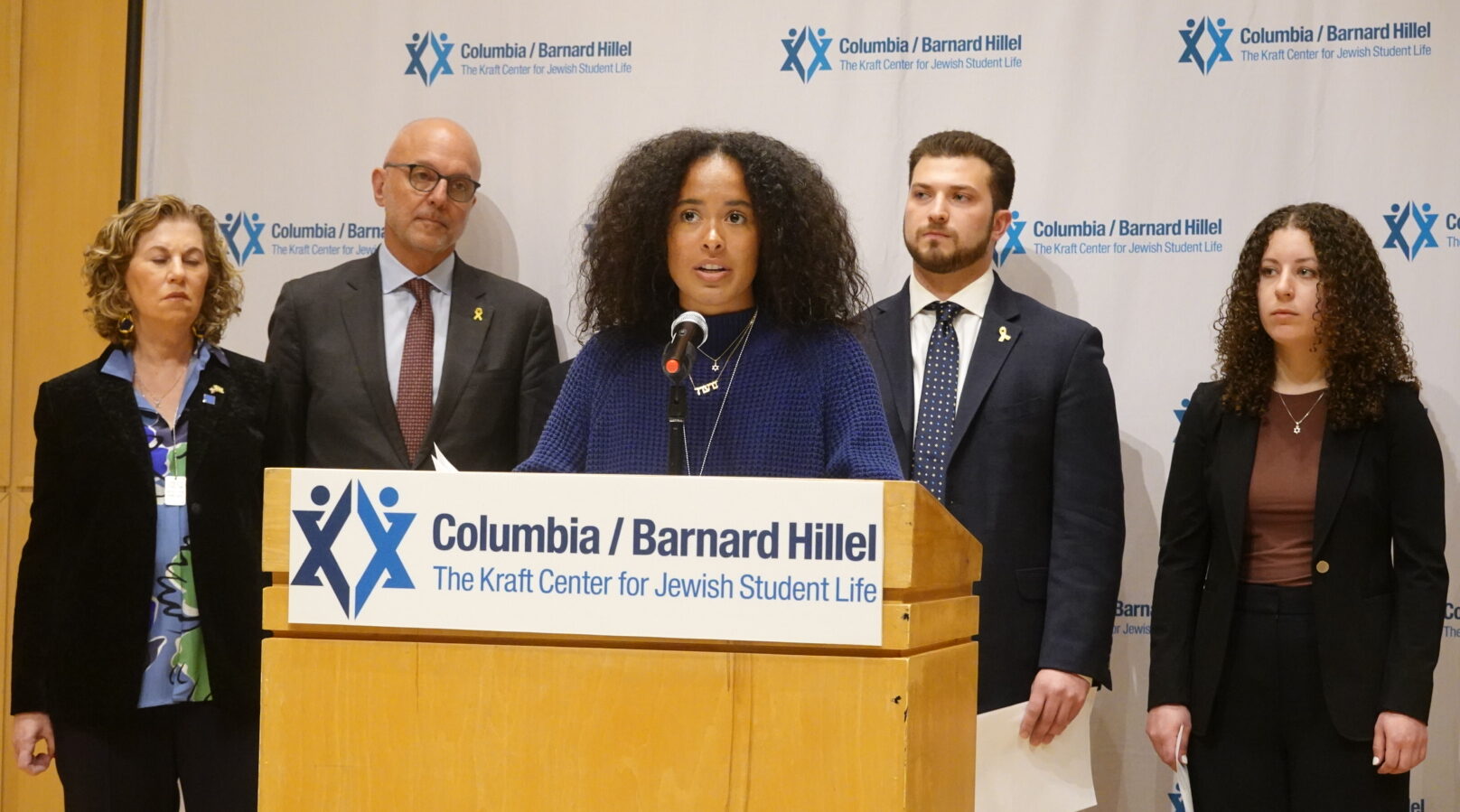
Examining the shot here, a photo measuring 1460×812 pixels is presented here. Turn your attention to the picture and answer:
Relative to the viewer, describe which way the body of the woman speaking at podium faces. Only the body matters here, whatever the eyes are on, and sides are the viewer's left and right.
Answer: facing the viewer

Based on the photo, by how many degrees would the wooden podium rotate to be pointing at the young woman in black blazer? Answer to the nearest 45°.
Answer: approximately 135° to its left

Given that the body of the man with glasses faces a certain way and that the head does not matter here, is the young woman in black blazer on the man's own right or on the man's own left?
on the man's own left

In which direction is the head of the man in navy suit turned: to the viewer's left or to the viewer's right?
to the viewer's left

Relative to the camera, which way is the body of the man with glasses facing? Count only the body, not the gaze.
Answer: toward the camera

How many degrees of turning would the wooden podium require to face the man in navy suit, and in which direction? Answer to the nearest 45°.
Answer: approximately 135° to its left

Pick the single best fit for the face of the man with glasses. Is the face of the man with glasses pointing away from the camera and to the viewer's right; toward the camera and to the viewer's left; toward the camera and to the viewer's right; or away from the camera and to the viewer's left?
toward the camera and to the viewer's right

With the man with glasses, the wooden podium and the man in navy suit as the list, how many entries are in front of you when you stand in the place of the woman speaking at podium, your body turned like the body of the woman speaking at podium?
1

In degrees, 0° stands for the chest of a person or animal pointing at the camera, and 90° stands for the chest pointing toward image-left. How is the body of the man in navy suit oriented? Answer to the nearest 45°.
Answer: approximately 45°

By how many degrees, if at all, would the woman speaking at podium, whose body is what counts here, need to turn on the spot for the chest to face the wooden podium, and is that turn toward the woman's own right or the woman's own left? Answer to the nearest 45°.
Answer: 0° — they already face it

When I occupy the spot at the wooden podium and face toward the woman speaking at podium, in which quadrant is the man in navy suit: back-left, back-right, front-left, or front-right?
front-right
